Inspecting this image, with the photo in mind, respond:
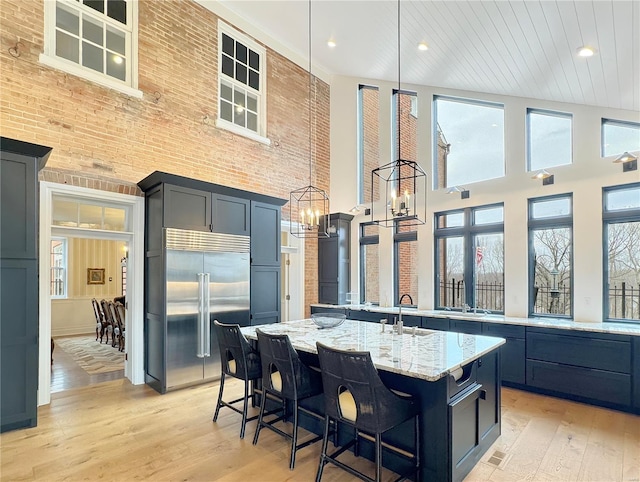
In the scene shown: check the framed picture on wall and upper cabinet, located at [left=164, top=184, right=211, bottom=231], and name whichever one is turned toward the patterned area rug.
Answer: the framed picture on wall

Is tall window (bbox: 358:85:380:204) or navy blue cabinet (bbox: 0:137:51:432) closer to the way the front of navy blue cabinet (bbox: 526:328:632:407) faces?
the navy blue cabinet

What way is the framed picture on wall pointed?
toward the camera

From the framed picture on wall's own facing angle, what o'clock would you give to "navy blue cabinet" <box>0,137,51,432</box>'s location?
The navy blue cabinet is roughly at 12 o'clock from the framed picture on wall.

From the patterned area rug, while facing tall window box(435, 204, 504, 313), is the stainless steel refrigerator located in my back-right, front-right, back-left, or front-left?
front-right

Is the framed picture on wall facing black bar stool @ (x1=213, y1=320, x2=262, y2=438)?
yes

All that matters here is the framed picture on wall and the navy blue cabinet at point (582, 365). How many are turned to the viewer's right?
0

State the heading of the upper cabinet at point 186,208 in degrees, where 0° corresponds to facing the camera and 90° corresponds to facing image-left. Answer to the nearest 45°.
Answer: approximately 315°

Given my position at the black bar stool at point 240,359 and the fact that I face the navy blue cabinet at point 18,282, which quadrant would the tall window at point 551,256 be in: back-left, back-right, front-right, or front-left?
back-right

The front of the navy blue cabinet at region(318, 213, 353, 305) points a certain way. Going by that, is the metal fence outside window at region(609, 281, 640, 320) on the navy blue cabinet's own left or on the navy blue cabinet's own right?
on the navy blue cabinet's own left

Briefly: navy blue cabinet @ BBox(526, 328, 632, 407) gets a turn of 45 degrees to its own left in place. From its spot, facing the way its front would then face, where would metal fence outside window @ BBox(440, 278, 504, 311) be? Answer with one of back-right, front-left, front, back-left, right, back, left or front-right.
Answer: back-right

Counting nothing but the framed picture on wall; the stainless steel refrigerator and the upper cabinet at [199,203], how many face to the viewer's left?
0
